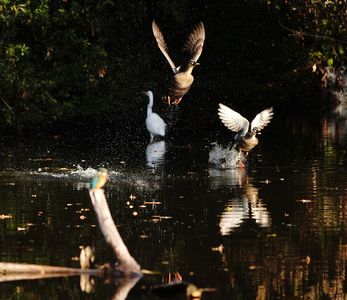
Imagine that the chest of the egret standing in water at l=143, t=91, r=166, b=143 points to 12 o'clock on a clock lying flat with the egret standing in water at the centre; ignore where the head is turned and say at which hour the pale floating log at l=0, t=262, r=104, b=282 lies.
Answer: The pale floating log is roughly at 9 o'clock from the egret standing in water.

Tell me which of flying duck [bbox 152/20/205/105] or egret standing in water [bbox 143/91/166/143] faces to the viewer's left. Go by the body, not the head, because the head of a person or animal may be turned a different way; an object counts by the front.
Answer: the egret standing in water

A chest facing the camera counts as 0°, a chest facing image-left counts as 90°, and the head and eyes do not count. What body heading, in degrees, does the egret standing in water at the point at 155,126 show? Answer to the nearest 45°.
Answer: approximately 90°

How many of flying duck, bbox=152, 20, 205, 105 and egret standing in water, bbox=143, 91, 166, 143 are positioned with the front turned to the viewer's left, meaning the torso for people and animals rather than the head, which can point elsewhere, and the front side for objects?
1

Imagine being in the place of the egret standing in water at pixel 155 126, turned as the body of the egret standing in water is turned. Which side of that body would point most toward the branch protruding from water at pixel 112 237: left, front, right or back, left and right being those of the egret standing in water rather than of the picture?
left
